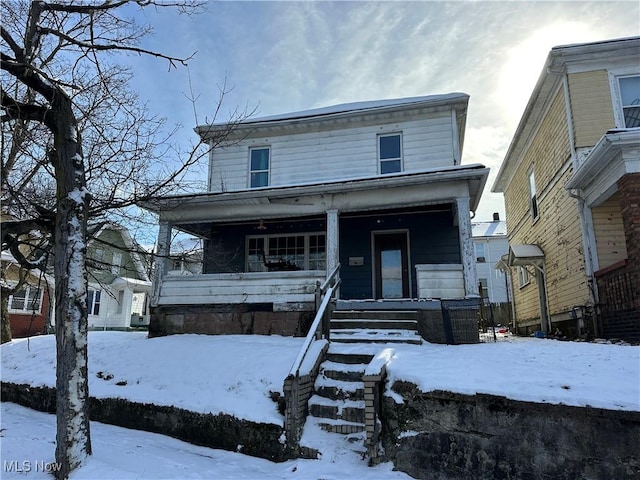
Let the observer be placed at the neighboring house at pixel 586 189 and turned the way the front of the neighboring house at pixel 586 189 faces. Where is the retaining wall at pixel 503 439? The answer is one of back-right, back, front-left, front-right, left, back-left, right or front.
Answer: front-right

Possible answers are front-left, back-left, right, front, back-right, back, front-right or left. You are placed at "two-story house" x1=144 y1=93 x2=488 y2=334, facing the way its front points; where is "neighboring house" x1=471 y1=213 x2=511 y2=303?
back-left

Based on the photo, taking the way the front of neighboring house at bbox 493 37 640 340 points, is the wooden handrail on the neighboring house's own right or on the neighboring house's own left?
on the neighboring house's own right

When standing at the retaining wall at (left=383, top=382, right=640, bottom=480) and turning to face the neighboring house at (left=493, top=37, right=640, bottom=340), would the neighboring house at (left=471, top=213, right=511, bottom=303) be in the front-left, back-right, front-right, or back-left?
front-left

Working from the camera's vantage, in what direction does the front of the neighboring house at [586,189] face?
facing the viewer and to the right of the viewer

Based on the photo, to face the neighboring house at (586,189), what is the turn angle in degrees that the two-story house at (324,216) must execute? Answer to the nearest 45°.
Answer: approximately 90° to its left

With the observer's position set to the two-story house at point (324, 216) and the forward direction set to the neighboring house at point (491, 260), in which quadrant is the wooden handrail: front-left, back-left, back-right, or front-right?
back-right

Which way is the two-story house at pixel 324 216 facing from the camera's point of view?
toward the camera

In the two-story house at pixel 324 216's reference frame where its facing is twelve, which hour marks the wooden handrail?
The wooden handrail is roughly at 12 o'clock from the two-story house.

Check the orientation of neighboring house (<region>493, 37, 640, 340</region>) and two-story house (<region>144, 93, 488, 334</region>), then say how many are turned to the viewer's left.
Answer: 0

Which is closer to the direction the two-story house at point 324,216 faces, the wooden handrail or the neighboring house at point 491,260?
the wooden handrail

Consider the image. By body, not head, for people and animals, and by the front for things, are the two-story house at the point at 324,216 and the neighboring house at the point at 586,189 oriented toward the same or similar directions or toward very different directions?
same or similar directions

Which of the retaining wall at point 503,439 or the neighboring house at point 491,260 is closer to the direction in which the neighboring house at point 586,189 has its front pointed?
the retaining wall
